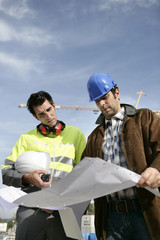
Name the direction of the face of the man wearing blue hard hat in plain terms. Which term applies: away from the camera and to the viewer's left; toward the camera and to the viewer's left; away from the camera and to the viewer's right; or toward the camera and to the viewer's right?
toward the camera and to the viewer's left

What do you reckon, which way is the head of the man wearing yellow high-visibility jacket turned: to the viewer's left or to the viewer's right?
to the viewer's right

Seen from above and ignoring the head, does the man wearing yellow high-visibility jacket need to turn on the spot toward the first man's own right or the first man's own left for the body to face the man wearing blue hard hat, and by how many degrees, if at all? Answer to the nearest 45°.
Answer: approximately 45° to the first man's own left

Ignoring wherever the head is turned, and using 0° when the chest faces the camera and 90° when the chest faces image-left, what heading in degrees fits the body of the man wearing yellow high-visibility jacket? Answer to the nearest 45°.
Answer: approximately 0°
